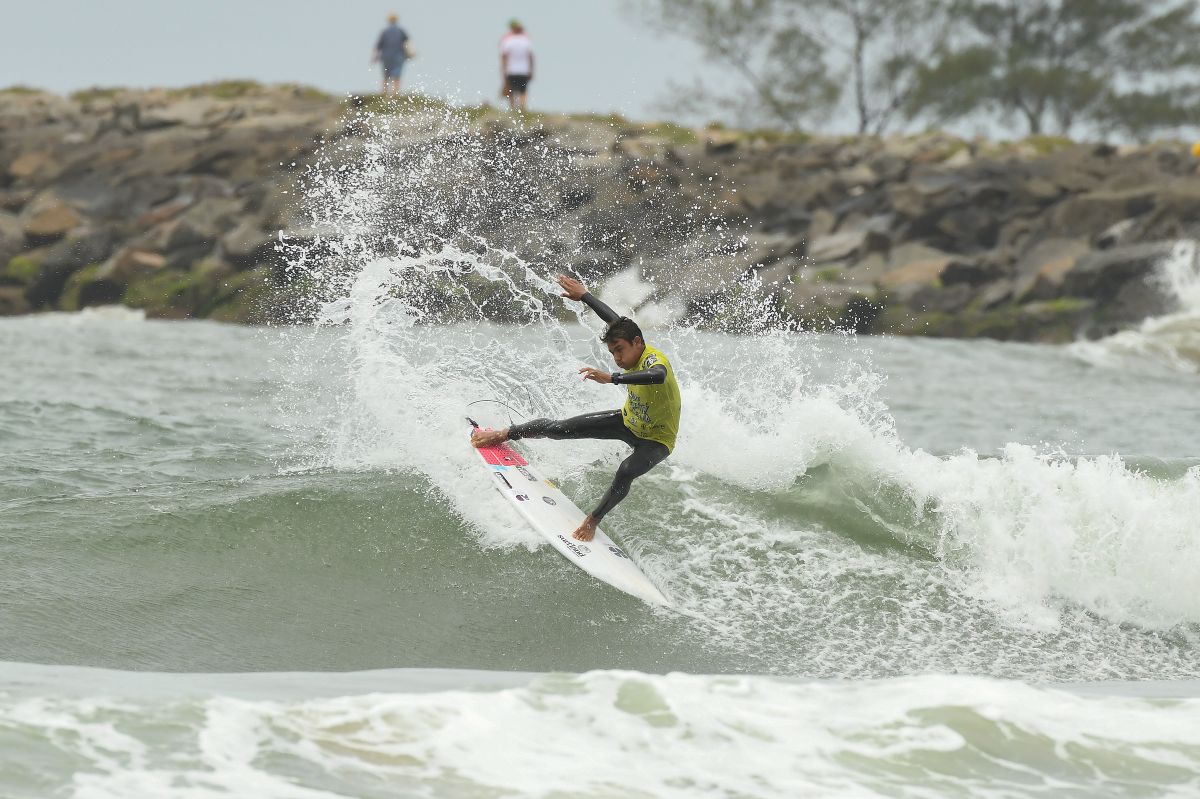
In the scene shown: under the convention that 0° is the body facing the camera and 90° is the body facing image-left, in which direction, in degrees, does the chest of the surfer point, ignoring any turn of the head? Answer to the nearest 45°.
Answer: approximately 45°

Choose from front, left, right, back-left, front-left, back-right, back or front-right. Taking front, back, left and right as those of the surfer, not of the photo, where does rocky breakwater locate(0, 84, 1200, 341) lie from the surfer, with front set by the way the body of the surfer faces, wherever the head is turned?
back-right

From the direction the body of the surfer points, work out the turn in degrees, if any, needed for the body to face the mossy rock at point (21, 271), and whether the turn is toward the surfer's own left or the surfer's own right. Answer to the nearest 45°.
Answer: approximately 90° to the surfer's own right

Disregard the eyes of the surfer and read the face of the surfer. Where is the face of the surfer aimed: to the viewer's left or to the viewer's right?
to the viewer's left

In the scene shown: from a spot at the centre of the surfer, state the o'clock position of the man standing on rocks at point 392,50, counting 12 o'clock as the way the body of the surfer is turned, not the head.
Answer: The man standing on rocks is roughly at 4 o'clock from the surfer.

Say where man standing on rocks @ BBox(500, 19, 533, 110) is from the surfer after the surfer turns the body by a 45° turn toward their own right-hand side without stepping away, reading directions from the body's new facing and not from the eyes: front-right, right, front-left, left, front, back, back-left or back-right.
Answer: right
